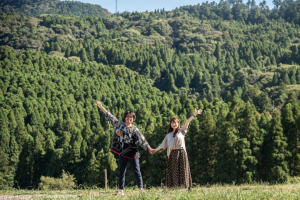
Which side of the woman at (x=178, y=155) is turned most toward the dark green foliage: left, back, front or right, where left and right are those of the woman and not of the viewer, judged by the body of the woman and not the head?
back

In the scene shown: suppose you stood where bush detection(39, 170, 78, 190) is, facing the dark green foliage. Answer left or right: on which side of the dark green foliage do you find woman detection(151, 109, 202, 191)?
right

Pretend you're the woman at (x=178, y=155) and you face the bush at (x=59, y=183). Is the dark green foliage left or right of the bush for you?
right

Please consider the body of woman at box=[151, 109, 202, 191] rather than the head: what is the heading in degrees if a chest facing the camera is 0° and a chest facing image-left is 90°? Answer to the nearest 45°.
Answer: approximately 0°
